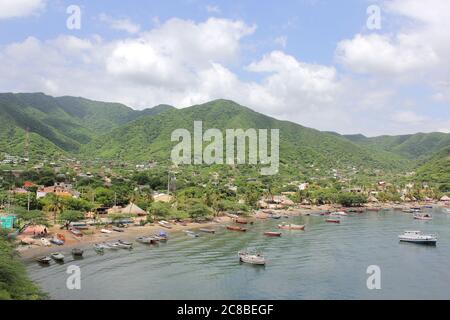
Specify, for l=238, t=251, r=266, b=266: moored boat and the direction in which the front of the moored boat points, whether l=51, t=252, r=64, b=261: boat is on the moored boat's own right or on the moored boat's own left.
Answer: on the moored boat's own right

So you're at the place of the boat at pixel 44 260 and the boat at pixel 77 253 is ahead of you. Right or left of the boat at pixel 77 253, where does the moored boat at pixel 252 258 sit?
right

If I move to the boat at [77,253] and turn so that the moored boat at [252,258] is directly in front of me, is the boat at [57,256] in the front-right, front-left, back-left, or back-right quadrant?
back-right
